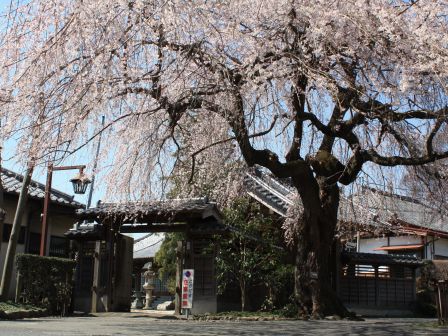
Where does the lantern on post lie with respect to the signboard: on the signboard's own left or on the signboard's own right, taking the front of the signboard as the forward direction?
on the signboard's own right

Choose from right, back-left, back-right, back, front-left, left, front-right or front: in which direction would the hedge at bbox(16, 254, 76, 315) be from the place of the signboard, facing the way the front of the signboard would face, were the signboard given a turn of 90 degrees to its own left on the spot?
back

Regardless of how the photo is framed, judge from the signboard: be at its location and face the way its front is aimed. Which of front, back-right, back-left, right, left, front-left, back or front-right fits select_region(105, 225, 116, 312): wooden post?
back-right

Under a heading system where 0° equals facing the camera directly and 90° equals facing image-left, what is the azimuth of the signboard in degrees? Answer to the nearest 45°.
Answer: approximately 0°
